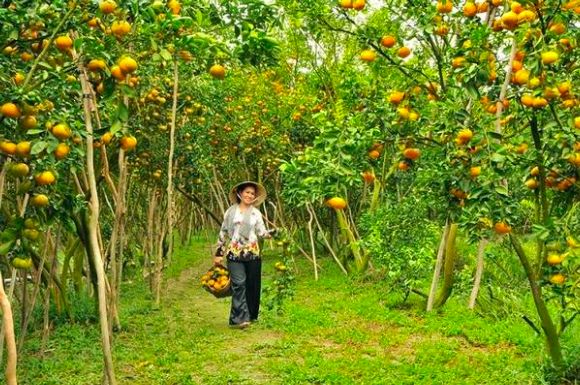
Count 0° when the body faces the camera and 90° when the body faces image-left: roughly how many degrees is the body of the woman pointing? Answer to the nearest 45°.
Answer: approximately 0°
